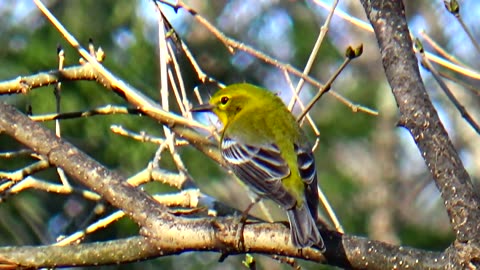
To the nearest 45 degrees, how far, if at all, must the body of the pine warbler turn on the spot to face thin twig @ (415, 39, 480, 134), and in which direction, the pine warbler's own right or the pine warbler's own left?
approximately 180°

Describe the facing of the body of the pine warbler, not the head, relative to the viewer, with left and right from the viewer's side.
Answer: facing away from the viewer and to the left of the viewer

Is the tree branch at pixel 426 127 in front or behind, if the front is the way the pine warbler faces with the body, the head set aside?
behind
